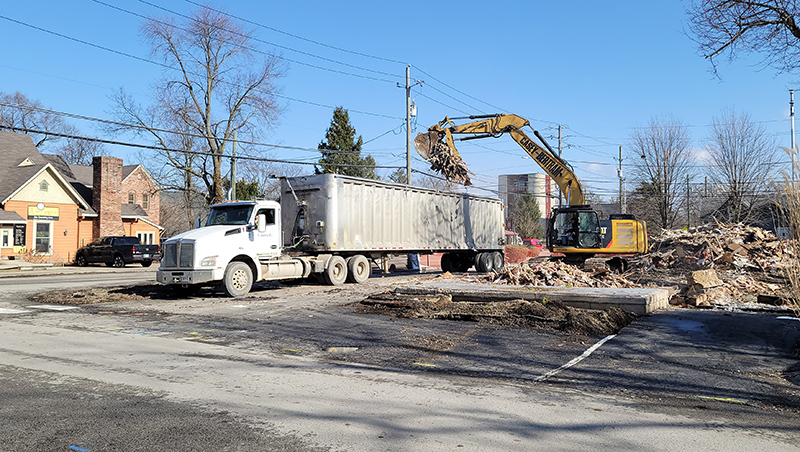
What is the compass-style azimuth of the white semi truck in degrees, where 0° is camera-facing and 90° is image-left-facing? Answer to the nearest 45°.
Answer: approximately 45°

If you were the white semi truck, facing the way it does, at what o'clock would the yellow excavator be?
The yellow excavator is roughly at 7 o'clock from the white semi truck.

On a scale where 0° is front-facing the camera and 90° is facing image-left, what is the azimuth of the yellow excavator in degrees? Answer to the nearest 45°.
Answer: approximately 90°

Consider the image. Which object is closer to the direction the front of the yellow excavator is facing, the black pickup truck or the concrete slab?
the black pickup truck

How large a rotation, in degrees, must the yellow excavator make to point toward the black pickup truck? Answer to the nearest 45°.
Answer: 0° — it already faces it
